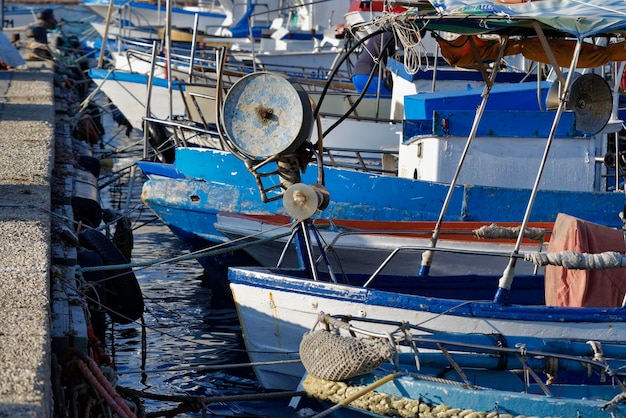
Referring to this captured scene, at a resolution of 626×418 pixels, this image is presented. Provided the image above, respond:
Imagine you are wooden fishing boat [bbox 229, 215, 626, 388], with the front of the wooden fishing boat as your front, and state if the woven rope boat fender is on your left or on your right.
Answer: on your left

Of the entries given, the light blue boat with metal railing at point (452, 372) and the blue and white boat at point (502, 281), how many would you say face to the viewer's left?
2

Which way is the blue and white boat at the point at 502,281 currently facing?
to the viewer's left

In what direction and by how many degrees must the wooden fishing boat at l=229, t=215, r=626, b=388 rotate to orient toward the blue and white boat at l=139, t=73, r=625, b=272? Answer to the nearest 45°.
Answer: approximately 90° to its right

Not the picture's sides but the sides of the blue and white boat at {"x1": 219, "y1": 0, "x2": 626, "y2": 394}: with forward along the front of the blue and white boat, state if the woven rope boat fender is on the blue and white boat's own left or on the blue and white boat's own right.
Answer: on the blue and white boat's own left

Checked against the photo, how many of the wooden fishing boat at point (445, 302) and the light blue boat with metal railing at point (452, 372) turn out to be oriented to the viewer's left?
2

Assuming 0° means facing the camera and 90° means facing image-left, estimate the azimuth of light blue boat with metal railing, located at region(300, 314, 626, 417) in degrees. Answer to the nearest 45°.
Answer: approximately 90°

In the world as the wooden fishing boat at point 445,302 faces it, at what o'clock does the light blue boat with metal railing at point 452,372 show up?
The light blue boat with metal railing is roughly at 9 o'clock from the wooden fishing boat.

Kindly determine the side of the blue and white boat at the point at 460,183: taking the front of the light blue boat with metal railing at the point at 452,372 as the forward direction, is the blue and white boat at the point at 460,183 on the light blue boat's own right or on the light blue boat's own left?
on the light blue boat's own right
